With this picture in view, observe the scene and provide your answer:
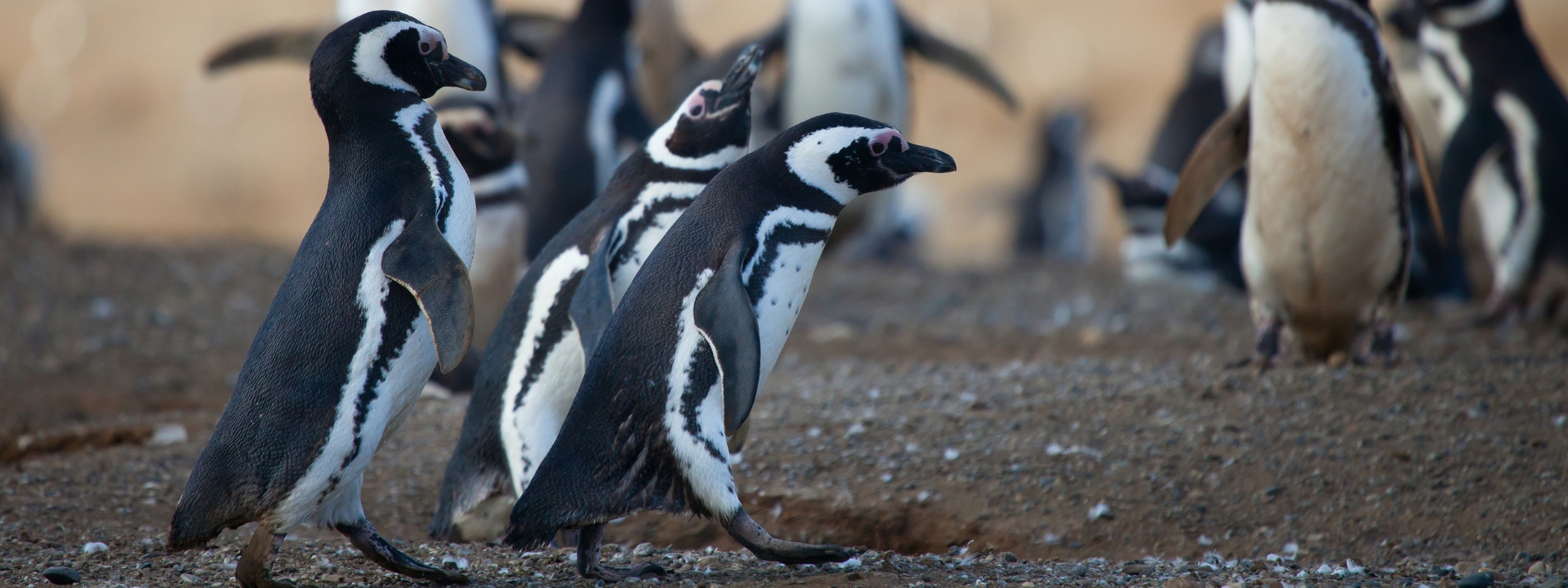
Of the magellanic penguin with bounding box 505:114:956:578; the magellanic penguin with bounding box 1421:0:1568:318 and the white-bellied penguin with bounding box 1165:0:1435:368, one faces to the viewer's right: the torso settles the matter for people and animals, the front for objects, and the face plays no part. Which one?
the magellanic penguin with bounding box 505:114:956:578

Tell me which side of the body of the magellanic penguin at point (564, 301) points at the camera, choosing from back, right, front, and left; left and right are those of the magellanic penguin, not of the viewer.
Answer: right

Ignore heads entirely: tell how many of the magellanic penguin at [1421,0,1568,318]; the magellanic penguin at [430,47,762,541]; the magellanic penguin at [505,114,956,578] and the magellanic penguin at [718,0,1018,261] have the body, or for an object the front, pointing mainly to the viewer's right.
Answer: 2

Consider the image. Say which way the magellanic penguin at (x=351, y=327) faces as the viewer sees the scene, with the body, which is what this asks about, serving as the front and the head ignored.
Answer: to the viewer's right

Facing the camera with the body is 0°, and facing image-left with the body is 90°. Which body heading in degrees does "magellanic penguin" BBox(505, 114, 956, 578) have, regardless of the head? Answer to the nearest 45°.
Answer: approximately 270°
